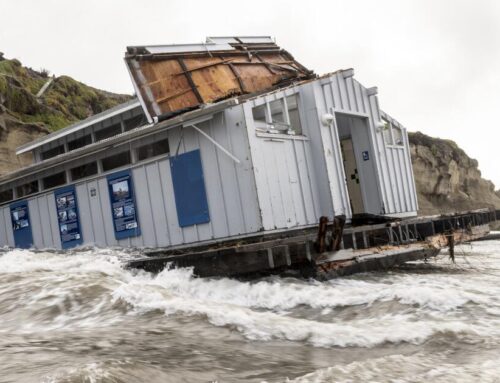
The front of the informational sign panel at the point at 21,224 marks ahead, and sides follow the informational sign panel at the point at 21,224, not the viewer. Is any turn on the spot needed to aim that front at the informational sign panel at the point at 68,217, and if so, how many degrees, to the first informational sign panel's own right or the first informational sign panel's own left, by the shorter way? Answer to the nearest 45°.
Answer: approximately 90° to the first informational sign panel's own left

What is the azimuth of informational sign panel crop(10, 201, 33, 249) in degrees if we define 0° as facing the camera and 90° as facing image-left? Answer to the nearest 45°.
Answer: approximately 45°

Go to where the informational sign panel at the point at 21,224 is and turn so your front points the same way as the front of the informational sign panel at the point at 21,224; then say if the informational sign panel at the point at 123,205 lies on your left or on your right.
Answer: on your left
